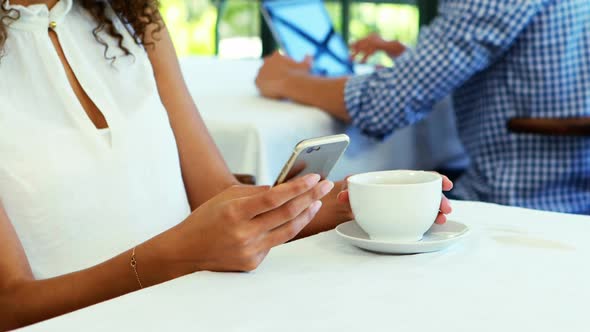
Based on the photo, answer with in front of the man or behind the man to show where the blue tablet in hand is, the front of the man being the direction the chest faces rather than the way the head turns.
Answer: in front

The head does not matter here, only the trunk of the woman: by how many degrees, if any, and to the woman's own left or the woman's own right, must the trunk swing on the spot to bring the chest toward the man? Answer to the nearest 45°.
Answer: approximately 90° to the woman's own left

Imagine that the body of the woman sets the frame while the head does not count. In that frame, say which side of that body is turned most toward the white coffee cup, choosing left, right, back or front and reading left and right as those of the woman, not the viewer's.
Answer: front

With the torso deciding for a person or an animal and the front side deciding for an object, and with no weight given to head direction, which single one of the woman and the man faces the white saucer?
the woman

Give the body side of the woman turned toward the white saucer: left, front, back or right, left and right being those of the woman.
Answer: front

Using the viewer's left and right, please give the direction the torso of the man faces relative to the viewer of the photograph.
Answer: facing away from the viewer and to the left of the viewer

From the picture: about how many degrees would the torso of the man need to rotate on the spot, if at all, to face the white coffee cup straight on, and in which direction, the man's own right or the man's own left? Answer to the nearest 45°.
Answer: approximately 135° to the man's own left

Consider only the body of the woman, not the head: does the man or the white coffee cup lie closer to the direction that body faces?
the white coffee cup

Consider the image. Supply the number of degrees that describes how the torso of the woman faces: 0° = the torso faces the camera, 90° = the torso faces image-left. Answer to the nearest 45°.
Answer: approximately 315°

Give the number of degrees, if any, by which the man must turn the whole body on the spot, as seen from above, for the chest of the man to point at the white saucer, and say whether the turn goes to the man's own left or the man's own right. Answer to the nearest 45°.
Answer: approximately 135° to the man's own left

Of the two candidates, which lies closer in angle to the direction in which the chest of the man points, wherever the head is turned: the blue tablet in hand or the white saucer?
the blue tablet in hand

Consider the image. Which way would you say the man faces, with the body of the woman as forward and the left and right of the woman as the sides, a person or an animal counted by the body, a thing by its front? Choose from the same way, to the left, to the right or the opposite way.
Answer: the opposite way
